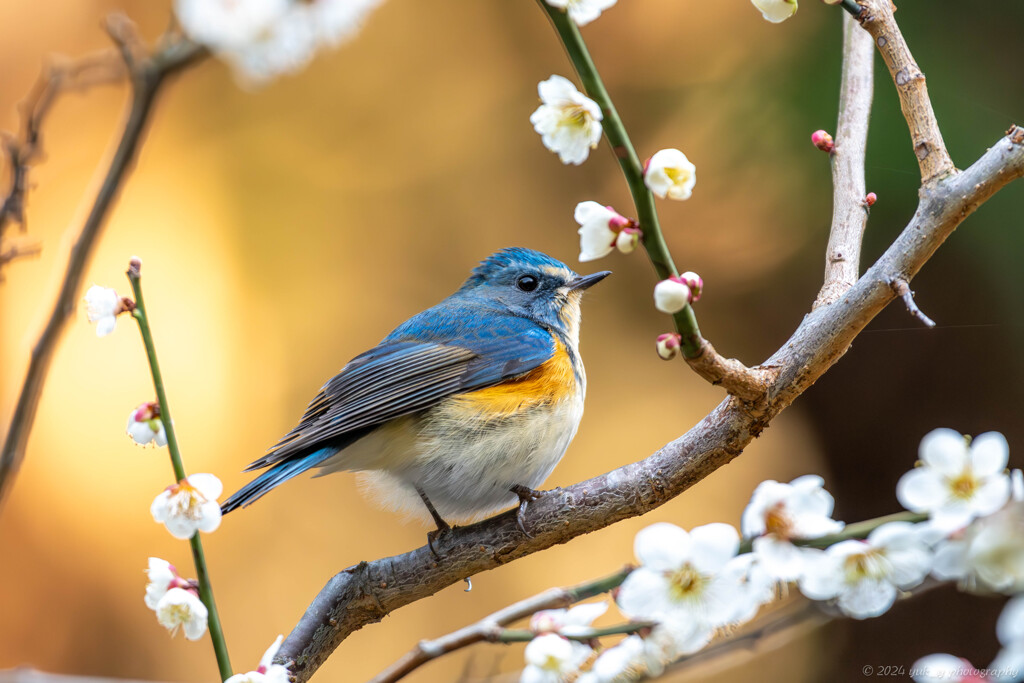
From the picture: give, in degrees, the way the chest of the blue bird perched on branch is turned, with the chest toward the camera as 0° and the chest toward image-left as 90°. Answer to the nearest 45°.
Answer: approximately 270°

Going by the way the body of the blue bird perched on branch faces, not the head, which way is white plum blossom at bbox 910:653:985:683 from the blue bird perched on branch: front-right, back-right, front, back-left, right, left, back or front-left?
right

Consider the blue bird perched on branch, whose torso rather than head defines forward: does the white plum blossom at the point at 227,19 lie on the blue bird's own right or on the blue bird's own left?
on the blue bird's own right

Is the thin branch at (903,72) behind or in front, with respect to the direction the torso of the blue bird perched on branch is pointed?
in front

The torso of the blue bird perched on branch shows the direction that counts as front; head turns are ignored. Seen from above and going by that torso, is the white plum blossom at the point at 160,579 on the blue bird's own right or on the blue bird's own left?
on the blue bird's own right

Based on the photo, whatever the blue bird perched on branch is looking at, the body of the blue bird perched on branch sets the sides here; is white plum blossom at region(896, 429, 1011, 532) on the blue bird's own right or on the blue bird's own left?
on the blue bird's own right
